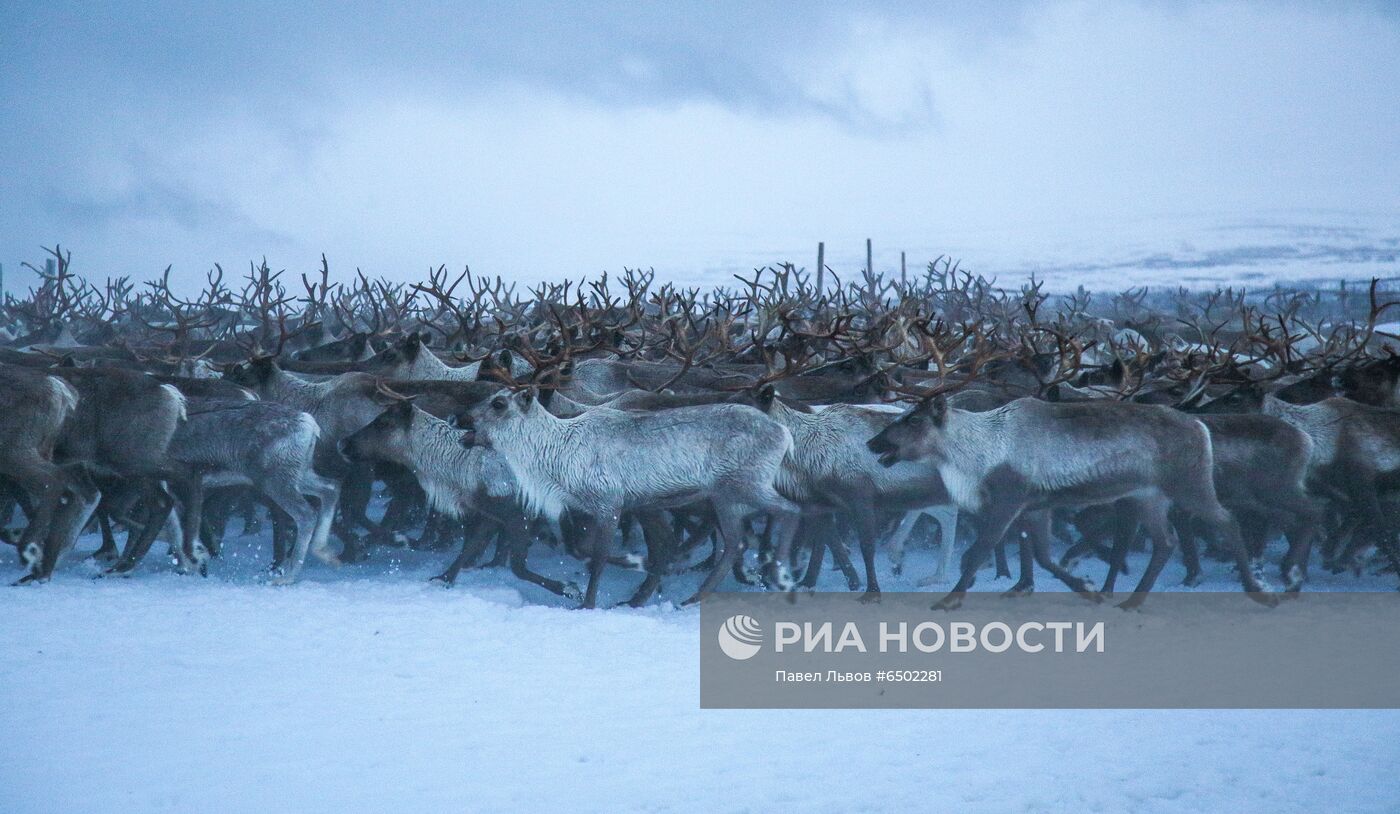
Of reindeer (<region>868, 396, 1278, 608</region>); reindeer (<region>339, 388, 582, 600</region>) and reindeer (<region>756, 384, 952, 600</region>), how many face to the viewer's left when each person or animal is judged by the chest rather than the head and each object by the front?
3

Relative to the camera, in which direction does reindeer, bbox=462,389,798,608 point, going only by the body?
to the viewer's left

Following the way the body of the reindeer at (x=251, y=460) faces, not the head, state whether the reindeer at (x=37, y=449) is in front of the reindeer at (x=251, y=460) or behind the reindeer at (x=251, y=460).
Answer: in front

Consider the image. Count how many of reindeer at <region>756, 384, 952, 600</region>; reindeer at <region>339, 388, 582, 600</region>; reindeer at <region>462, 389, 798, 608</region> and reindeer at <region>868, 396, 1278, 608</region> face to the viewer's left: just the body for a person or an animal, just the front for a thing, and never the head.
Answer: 4

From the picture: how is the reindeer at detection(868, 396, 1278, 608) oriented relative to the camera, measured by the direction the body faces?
to the viewer's left

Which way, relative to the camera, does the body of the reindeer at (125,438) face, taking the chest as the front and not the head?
to the viewer's left

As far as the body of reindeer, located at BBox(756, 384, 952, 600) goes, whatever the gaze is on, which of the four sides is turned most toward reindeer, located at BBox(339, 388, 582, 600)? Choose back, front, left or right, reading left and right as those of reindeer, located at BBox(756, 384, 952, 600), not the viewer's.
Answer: front

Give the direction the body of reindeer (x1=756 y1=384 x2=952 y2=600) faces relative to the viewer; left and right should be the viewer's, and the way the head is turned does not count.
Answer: facing to the left of the viewer

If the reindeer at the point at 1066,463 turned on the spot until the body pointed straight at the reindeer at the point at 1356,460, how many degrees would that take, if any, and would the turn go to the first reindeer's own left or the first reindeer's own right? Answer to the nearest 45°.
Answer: approximately 135° to the first reindeer's own right

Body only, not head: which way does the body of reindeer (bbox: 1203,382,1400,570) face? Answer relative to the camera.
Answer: to the viewer's left

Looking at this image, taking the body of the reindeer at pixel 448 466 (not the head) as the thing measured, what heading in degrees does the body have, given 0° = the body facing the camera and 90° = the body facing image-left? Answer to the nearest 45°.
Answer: approximately 90°

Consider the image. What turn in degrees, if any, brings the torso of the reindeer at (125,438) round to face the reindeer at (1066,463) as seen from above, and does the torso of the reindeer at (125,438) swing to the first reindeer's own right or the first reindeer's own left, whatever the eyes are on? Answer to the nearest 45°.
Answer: approximately 135° to the first reindeer's own left

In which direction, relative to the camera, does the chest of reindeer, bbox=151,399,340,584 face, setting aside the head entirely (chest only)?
to the viewer's left

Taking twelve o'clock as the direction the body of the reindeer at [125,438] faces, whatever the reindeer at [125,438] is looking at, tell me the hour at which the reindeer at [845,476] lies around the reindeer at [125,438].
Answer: the reindeer at [845,476] is roughly at 7 o'clock from the reindeer at [125,438].

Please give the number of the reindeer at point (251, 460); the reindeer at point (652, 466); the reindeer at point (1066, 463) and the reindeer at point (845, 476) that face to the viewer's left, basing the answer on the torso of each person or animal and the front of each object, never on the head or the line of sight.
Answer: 4

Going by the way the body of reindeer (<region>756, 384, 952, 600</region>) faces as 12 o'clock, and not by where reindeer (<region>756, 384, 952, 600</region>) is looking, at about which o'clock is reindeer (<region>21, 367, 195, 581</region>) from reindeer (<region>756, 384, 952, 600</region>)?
reindeer (<region>21, 367, 195, 581</region>) is roughly at 12 o'clock from reindeer (<region>756, 384, 952, 600</region>).
